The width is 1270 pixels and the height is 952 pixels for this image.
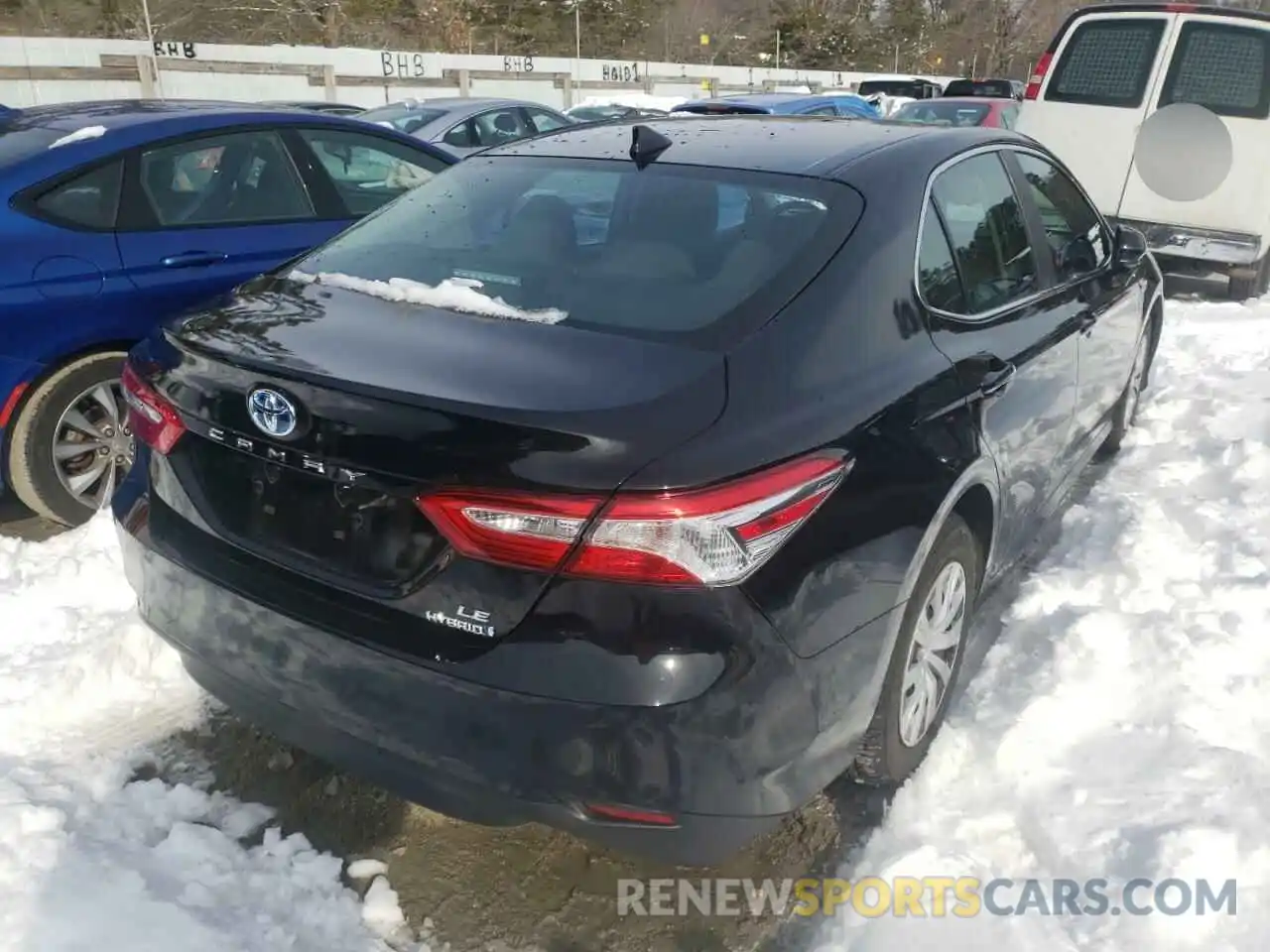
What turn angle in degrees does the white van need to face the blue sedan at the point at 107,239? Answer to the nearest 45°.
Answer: approximately 135° to its left

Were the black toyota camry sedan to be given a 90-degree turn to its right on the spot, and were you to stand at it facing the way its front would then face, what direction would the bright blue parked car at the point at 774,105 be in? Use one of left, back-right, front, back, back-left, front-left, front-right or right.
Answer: back-left

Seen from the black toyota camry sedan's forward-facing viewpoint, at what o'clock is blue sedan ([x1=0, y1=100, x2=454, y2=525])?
The blue sedan is roughly at 9 o'clock from the black toyota camry sedan.

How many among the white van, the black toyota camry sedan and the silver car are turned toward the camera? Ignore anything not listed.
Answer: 0

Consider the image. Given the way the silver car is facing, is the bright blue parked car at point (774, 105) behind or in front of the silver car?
in front

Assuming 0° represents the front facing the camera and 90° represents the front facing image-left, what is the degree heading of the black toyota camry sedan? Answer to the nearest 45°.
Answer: approximately 225°

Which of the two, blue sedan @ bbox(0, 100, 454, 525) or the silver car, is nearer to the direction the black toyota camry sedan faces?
the silver car

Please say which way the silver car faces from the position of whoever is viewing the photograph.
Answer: facing away from the viewer and to the right of the viewer

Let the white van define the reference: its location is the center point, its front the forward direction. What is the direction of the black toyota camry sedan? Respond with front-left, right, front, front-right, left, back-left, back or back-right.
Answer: back

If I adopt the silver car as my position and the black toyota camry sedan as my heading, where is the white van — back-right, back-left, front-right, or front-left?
front-left

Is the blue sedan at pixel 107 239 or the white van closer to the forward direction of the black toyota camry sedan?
the white van

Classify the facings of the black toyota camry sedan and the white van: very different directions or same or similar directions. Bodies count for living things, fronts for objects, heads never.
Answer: same or similar directions

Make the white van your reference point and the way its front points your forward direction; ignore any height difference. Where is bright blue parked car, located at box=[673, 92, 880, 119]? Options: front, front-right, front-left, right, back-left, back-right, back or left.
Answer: front-left

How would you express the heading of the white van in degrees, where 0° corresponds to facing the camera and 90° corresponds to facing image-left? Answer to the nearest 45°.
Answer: approximately 180°

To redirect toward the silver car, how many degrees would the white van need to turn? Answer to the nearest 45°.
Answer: approximately 90° to its left

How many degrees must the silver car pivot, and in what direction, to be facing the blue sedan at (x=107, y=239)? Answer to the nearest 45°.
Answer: approximately 135° to its right
